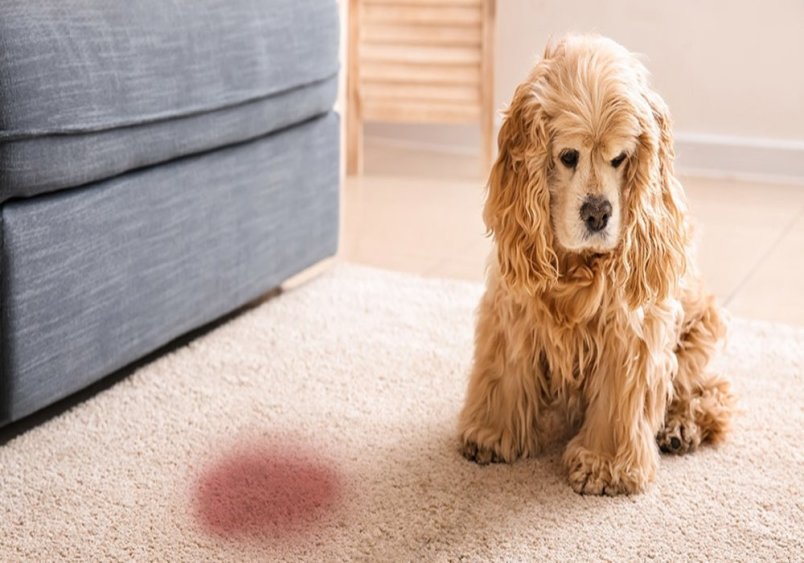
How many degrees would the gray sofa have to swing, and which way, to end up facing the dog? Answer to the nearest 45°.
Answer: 0° — it already faces it

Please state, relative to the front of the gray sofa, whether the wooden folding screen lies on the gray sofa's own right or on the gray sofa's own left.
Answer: on the gray sofa's own left

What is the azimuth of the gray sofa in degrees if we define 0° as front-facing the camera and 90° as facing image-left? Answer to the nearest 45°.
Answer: approximately 315°

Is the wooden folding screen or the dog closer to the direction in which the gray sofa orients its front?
the dog
